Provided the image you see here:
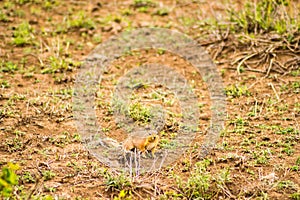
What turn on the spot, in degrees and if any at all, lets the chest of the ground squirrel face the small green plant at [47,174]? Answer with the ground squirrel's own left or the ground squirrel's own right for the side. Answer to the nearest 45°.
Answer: approximately 135° to the ground squirrel's own right

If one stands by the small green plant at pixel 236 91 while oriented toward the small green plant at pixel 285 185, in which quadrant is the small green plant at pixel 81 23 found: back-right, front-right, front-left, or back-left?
back-right

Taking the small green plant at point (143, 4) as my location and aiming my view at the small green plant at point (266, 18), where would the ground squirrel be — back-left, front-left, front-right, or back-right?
front-right

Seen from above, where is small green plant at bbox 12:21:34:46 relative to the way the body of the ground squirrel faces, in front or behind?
behind

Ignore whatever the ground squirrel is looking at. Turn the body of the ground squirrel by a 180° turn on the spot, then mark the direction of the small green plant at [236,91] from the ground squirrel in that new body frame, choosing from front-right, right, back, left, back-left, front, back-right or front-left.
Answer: right

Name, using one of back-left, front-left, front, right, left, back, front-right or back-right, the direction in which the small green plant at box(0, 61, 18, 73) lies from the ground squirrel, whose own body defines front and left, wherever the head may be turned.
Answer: back

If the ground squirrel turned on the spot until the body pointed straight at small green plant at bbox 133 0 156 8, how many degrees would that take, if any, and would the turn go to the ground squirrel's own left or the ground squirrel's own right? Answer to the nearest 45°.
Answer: approximately 135° to the ground squirrel's own left

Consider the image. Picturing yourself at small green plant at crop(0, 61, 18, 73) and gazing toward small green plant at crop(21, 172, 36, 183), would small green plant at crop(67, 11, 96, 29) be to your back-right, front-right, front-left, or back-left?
back-left

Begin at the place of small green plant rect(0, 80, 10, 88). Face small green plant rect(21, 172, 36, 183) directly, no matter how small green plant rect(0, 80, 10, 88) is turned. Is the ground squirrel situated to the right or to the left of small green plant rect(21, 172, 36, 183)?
left

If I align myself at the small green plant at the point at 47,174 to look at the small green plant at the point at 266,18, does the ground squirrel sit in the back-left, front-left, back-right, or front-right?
front-right

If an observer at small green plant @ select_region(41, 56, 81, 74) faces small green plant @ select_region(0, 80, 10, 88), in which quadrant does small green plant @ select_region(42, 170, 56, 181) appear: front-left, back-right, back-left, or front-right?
front-left

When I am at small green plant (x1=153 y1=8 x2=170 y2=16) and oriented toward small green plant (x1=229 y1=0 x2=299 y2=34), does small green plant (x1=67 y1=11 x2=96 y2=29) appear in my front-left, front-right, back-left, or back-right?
back-right

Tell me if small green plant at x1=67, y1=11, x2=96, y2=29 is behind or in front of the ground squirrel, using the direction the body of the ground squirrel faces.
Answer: behind

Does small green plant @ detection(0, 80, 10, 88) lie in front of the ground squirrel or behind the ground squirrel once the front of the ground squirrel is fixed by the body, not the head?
behind

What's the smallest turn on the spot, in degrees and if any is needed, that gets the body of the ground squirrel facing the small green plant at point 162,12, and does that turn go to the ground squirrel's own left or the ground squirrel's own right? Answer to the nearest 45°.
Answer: approximately 135° to the ground squirrel's own left

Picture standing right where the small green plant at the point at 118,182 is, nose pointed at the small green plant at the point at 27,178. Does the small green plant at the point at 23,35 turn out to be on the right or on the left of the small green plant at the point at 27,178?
right

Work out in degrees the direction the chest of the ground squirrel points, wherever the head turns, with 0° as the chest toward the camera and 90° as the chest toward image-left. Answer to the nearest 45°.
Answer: approximately 315°
